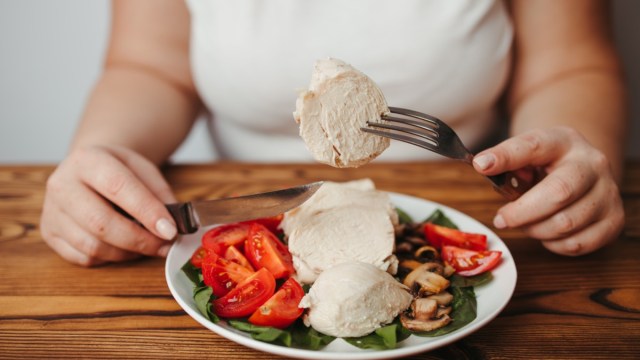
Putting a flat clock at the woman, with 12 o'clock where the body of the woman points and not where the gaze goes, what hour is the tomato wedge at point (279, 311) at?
The tomato wedge is roughly at 12 o'clock from the woman.

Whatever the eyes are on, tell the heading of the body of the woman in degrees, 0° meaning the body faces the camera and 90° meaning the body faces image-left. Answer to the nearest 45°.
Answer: approximately 0°

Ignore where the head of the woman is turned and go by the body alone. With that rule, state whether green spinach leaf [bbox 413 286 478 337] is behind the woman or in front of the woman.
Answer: in front

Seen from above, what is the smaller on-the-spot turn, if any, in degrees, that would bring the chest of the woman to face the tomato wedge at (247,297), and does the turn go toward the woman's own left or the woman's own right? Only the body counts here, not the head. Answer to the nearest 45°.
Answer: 0° — they already face it

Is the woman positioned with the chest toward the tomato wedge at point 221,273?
yes

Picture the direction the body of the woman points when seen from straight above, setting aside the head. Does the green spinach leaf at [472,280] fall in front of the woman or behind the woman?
in front

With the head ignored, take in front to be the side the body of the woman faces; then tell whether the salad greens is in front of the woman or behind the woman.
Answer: in front

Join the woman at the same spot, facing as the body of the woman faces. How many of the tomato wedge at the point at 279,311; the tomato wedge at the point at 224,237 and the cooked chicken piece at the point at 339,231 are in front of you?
3

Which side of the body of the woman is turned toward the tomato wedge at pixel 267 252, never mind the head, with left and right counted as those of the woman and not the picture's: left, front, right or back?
front

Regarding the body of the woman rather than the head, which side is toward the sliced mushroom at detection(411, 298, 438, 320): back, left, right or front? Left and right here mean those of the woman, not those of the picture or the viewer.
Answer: front
